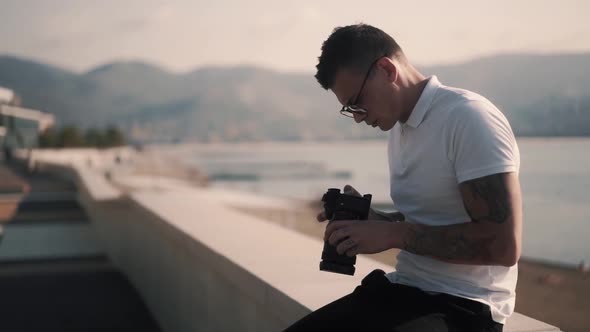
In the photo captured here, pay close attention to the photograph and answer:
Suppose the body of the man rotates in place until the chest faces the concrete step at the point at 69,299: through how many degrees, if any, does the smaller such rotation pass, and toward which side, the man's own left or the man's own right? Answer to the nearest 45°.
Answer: approximately 45° to the man's own right

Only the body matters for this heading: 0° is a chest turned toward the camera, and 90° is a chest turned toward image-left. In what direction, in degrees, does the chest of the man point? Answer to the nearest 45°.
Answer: approximately 90°
